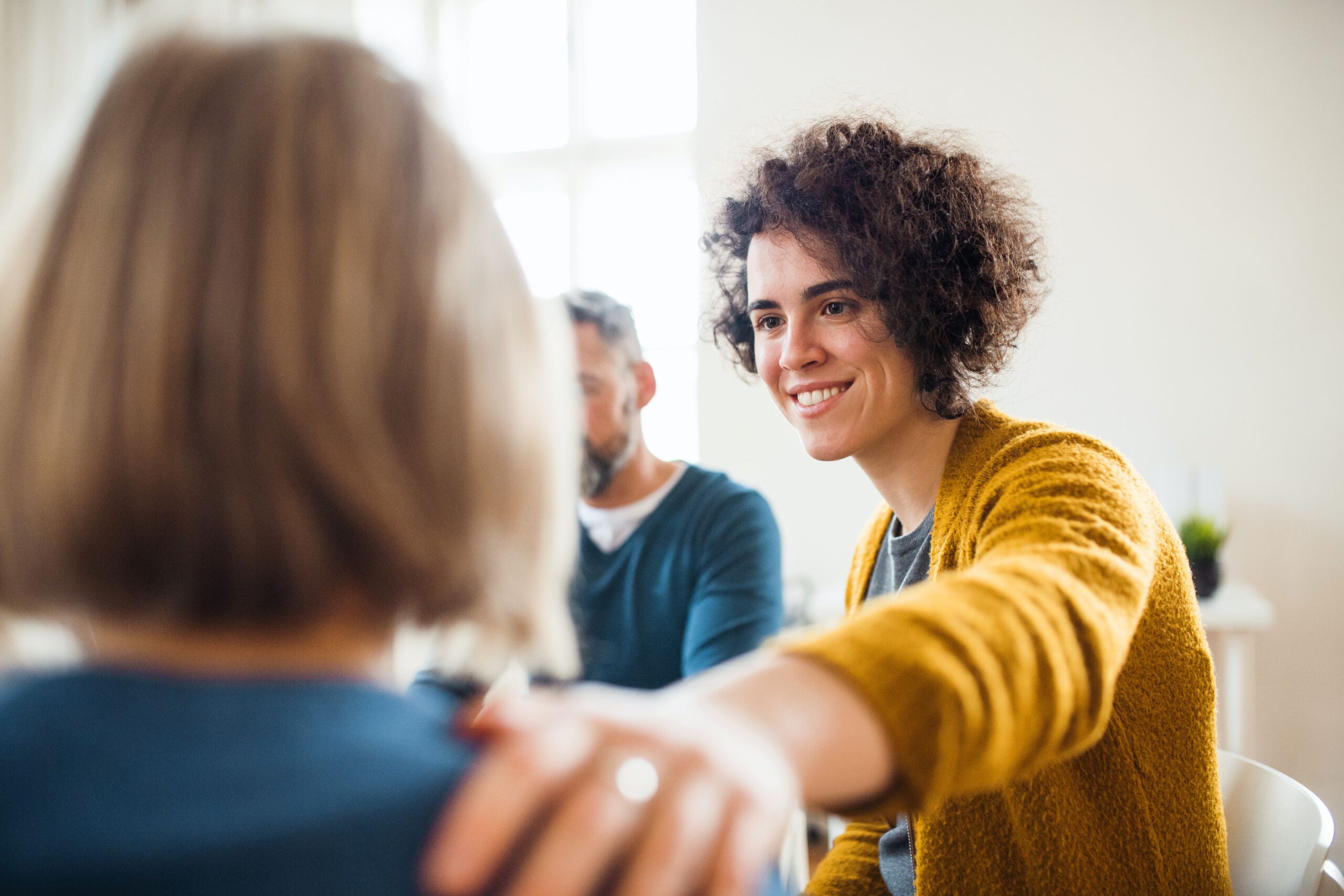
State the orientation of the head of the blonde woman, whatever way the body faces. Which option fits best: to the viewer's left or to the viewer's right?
to the viewer's right

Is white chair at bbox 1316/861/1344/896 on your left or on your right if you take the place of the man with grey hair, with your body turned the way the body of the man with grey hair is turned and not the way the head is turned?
on your left

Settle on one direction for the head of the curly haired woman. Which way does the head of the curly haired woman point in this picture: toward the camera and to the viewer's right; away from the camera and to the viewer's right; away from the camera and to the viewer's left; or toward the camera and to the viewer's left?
toward the camera and to the viewer's left

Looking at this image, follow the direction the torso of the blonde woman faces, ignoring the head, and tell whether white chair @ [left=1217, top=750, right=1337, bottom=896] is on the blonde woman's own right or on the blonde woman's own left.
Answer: on the blonde woman's own right

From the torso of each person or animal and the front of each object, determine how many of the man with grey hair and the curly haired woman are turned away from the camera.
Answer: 0

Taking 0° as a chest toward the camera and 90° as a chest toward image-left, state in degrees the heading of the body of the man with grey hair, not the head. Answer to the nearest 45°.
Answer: approximately 45°

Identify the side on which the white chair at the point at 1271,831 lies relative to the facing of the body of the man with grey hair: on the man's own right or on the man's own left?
on the man's own left

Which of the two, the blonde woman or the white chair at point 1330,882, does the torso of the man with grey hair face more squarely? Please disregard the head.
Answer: the blonde woman

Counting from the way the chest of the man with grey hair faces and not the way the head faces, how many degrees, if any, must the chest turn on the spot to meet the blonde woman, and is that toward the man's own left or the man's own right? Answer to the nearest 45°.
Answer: approximately 45° to the man's own left

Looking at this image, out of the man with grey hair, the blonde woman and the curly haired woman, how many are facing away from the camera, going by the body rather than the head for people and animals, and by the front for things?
1

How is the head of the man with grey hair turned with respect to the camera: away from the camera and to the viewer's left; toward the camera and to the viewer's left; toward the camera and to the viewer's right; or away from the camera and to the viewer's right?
toward the camera and to the viewer's left

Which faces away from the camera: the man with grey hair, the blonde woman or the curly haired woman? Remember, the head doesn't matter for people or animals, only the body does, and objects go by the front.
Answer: the blonde woman

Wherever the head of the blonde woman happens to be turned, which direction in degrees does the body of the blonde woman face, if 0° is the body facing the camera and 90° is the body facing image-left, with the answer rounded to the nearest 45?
approximately 180°
